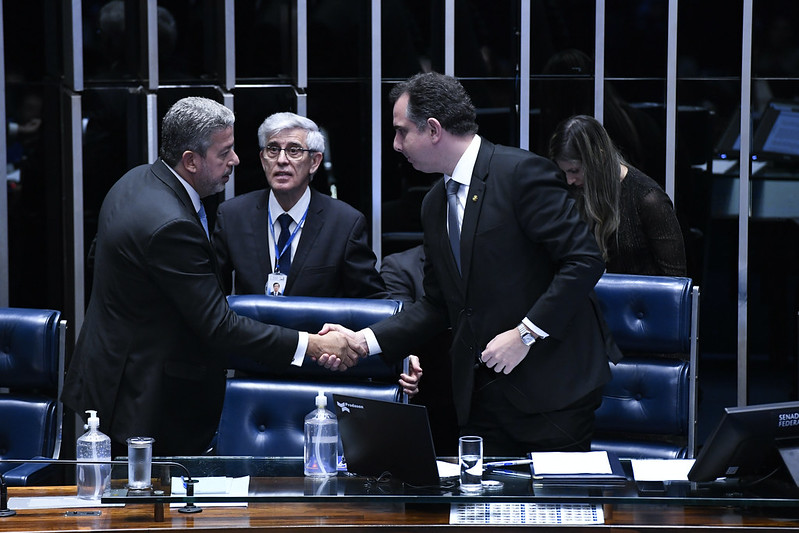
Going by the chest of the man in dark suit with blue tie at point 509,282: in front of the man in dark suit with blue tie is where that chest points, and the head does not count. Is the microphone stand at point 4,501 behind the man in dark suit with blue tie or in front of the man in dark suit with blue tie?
in front

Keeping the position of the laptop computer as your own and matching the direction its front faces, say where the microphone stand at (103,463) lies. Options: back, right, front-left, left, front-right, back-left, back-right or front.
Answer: back-left

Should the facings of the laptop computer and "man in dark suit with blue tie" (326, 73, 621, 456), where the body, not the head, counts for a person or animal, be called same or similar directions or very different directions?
very different directions

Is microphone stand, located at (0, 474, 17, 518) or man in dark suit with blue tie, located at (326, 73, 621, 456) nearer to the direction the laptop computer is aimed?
the man in dark suit with blue tie

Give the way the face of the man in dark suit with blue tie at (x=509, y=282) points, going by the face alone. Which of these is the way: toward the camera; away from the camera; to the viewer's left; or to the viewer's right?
to the viewer's left

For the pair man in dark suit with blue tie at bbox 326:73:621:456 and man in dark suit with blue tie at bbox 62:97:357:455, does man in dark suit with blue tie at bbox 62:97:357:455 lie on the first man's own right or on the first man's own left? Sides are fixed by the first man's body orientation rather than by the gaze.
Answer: on the first man's own right

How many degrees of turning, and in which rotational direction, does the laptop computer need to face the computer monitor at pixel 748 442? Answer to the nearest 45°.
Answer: approximately 45° to its right

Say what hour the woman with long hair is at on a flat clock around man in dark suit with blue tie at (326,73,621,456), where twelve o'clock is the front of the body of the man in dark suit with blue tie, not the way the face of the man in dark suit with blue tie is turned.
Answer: The woman with long hair is roughly at 5 o'clock from the man in dark suit with blue tie.

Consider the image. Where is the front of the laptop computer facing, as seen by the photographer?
facing away from the viewer and to the right of the viewer

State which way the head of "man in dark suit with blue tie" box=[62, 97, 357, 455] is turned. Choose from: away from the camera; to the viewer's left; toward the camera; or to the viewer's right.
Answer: to the viewer's right

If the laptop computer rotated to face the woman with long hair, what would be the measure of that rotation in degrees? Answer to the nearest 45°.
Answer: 0° — it already faces them

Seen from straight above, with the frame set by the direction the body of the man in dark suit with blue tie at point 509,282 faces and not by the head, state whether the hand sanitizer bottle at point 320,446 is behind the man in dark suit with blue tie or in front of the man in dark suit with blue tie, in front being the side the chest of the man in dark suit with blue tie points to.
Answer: in front

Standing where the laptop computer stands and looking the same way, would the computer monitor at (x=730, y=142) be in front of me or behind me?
in front
